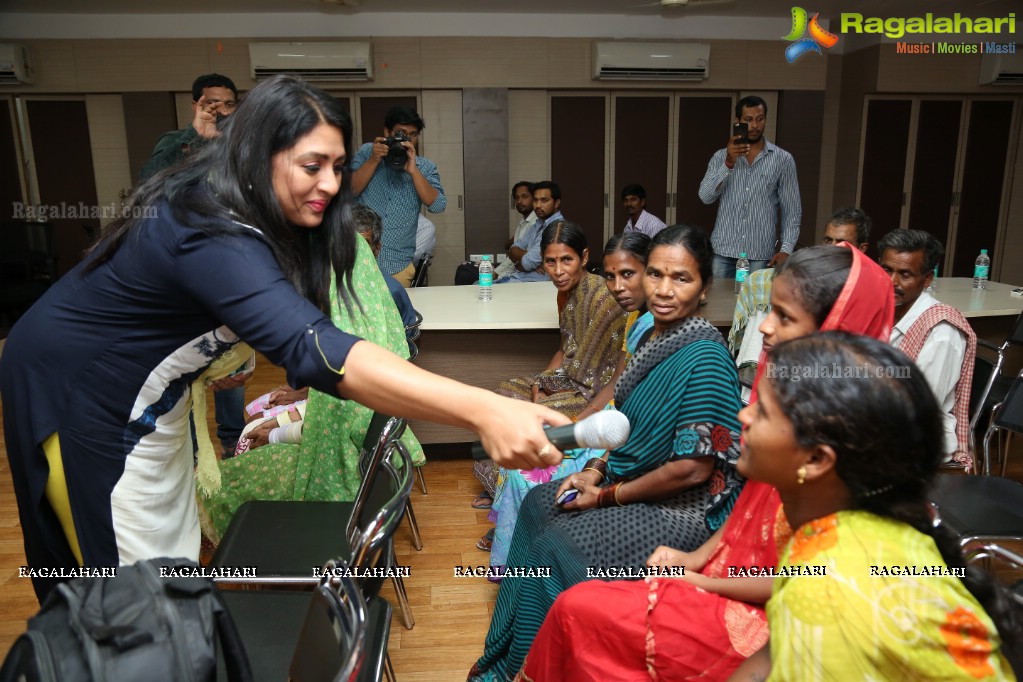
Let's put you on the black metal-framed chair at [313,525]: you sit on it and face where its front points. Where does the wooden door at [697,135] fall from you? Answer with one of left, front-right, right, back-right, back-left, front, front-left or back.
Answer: back-right

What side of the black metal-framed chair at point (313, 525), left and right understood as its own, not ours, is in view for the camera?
left

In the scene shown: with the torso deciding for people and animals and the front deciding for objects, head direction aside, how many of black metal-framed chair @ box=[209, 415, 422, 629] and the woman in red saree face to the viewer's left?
2

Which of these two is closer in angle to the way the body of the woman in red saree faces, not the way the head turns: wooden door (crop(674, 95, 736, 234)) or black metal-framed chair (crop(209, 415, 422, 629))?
the black metal-framed chair

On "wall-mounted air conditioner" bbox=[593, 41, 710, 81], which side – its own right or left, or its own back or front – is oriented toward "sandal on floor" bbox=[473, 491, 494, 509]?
front

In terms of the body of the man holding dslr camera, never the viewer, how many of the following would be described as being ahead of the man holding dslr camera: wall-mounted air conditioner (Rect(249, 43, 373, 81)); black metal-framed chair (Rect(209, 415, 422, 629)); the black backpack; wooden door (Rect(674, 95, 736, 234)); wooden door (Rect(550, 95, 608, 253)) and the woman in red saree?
3

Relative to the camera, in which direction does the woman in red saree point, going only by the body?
to the viewer's left

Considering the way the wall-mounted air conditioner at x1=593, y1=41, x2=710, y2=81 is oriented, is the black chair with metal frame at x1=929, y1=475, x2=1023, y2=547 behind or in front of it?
in front

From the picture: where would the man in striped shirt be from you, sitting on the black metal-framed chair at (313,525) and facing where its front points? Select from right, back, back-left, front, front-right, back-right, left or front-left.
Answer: back-right

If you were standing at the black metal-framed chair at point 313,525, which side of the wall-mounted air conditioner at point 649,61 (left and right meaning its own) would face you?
front
